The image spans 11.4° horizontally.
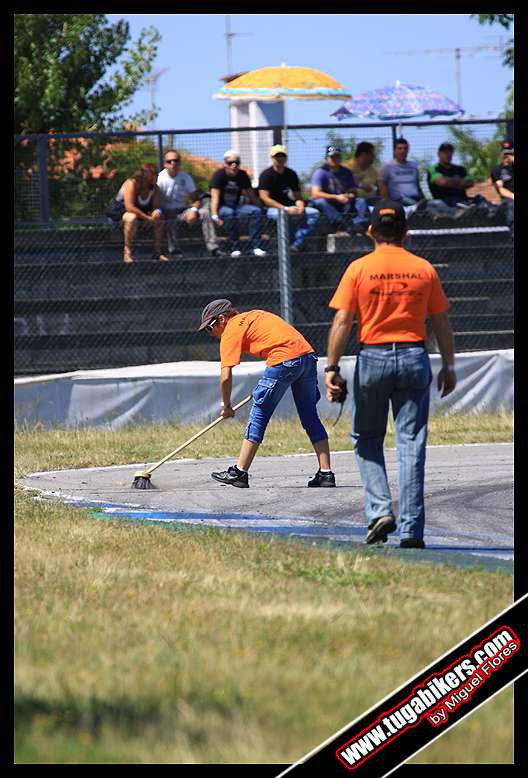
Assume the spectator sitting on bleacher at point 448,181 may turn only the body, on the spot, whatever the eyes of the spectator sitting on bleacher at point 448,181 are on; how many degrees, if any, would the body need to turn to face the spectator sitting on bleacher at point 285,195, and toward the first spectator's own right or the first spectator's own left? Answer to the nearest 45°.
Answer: approximately 90° to the first spectator's own right

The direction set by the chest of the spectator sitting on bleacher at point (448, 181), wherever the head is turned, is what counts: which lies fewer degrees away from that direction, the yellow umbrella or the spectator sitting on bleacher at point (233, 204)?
the spectator sitting on bleacher

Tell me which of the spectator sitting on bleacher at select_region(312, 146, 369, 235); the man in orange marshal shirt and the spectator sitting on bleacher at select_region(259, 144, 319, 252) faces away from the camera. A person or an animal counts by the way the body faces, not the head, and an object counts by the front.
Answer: the man in orange marshal shirt

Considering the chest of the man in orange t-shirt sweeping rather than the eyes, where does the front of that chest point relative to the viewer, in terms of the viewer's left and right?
facing to the left of the viewer

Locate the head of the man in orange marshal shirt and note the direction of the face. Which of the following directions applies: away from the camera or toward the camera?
away from the camera

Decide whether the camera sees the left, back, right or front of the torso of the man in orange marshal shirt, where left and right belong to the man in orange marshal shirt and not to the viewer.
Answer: back

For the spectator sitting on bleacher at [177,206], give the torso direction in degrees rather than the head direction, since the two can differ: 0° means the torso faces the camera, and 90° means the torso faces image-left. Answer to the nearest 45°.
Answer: approximately 315°

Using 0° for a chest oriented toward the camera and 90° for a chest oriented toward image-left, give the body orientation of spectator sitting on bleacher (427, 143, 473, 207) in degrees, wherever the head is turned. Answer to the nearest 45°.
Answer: approximately 315°

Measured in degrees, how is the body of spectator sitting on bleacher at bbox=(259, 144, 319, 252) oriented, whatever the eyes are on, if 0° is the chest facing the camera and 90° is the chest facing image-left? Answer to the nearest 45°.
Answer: approximately 315°
